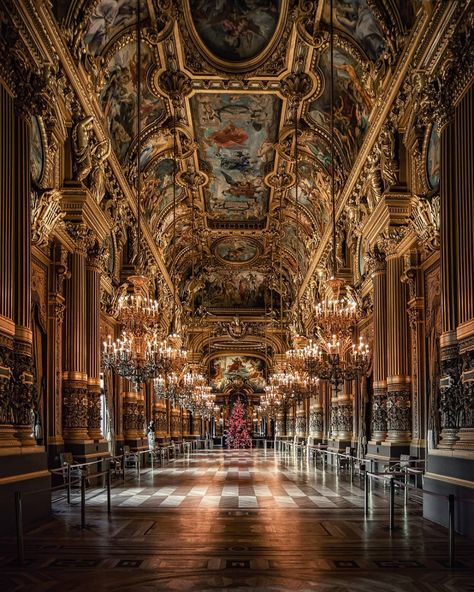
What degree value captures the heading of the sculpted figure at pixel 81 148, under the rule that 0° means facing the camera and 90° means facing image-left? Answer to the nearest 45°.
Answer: approximately 270°

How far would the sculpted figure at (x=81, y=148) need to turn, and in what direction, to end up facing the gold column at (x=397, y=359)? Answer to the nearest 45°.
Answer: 0° — it already faces it

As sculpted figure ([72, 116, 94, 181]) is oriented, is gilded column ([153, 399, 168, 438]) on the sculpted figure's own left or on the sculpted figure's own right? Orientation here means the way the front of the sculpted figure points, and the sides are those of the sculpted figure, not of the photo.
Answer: on the sculpted figure's own left

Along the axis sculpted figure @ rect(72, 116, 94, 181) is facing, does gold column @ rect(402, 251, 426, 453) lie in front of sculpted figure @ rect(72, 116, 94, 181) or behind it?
in front

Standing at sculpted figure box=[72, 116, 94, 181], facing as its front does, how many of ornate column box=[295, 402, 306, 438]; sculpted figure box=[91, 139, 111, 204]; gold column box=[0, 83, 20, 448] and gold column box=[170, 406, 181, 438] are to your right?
1

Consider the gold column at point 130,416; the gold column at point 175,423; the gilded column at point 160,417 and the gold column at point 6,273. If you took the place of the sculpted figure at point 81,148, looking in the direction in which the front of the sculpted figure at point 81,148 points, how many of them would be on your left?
3

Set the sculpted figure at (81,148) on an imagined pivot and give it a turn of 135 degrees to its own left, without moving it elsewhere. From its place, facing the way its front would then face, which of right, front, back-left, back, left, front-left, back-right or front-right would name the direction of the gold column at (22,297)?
back-left

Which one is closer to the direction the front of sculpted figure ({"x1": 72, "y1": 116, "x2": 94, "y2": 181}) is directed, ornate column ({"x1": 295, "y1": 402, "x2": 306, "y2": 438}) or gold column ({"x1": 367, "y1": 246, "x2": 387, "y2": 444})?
the gold column

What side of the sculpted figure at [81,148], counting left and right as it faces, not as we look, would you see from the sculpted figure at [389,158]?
front

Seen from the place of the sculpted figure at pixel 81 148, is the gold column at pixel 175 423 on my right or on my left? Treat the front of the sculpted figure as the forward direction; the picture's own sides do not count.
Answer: on my left

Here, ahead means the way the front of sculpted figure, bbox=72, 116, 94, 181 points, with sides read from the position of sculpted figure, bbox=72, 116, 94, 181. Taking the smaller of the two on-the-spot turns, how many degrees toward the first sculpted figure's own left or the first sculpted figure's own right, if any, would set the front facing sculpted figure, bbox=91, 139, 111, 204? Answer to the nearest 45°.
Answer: approximately 90° to the first sculpted figure's own left

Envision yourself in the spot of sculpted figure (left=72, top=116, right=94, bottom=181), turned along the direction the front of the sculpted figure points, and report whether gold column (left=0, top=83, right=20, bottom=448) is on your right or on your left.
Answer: on your right
